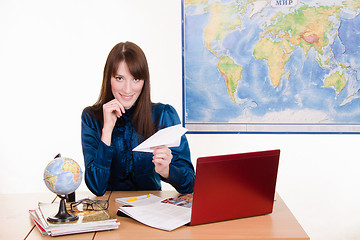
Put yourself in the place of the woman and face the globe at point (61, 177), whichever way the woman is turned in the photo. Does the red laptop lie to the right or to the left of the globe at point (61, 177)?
left

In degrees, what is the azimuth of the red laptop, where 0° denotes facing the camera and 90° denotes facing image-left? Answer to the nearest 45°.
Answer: approximately 135°

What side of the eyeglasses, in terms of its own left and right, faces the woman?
back

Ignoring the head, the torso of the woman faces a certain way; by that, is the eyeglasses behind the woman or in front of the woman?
in front

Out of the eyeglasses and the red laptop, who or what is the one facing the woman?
the red laptop

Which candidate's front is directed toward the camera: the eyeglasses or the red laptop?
the eyeglasses

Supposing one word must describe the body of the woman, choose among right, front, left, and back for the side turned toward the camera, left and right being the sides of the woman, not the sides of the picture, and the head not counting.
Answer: front

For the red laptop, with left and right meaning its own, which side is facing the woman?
front

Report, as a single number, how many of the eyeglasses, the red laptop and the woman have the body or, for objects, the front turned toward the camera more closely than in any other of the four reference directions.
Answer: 2

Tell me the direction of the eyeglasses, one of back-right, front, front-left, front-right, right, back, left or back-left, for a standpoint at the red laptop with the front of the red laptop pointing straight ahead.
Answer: front-left

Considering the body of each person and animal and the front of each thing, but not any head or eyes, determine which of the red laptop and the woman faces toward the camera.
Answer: the woman

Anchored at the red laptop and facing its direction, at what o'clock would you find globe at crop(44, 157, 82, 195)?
The globe is roughly at 10 o'clock from the red laptop.
